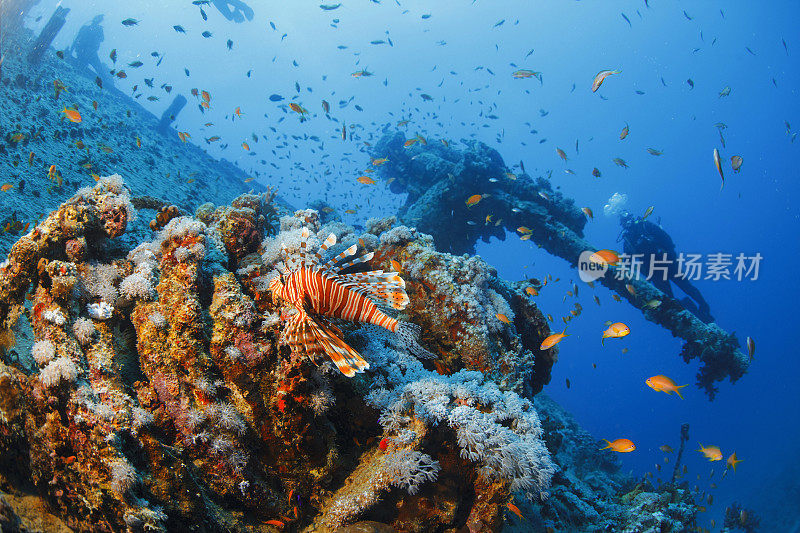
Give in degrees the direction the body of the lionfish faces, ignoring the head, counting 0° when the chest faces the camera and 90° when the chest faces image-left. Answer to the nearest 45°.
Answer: approximately 90°

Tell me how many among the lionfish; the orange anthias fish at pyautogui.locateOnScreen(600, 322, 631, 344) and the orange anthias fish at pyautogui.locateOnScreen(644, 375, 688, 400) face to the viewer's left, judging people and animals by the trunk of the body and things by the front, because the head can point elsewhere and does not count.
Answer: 2

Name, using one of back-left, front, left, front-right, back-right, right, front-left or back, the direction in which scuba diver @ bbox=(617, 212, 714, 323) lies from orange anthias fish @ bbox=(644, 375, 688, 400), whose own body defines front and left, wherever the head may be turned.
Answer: right

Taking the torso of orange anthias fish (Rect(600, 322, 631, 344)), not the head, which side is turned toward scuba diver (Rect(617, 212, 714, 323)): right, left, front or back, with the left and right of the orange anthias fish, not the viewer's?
left

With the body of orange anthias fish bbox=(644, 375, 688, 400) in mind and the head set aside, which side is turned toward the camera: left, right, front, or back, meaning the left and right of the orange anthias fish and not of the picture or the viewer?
left
